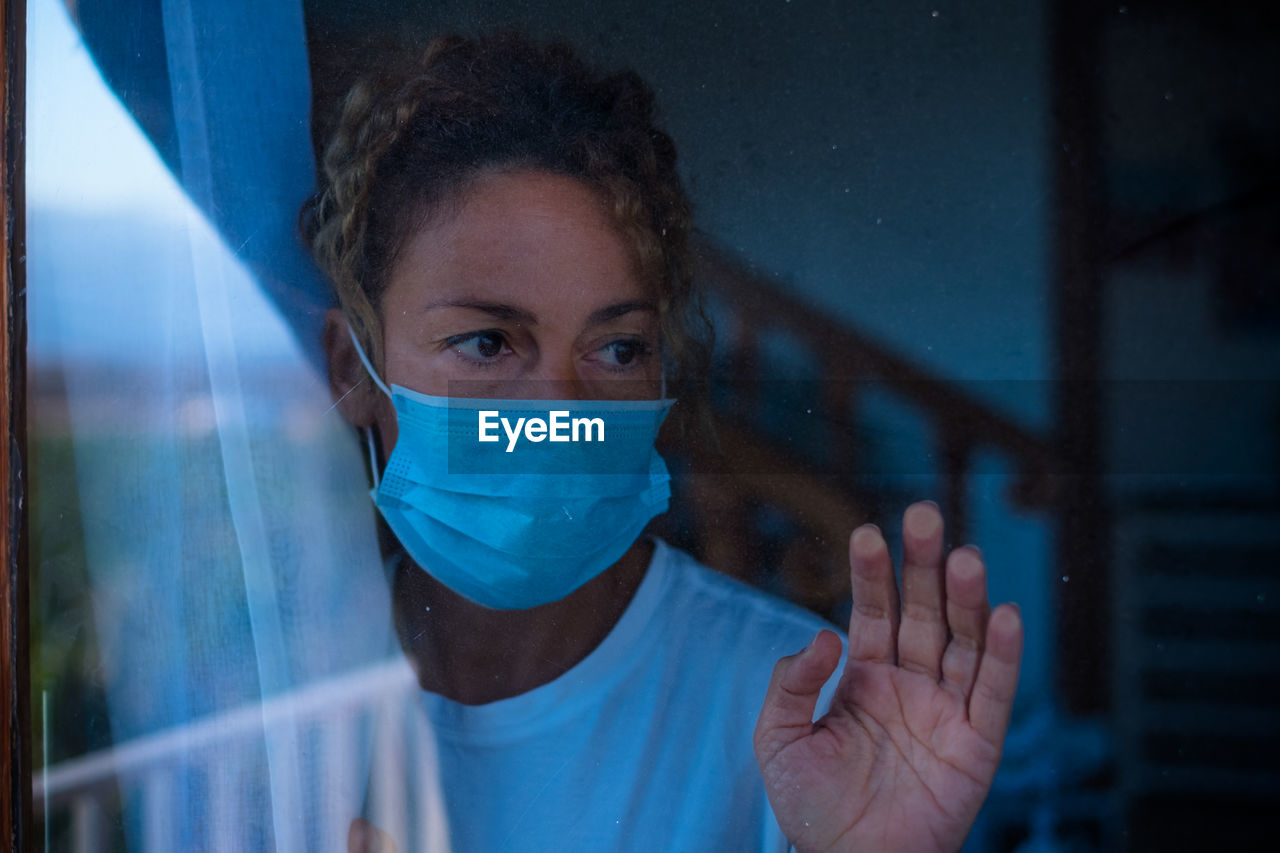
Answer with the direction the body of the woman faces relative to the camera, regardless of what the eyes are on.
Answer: toward the camera
